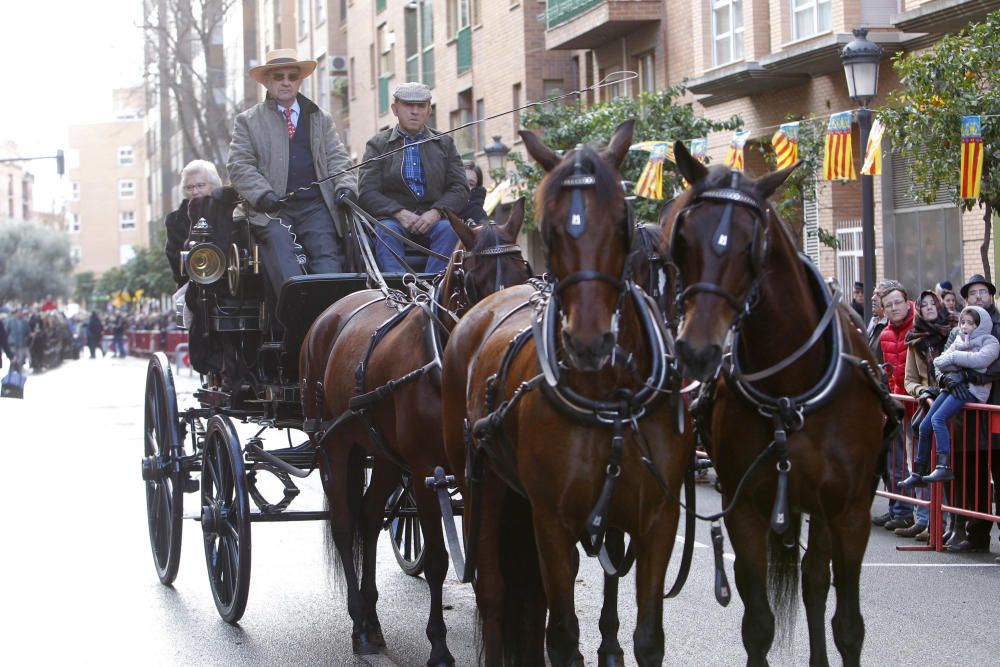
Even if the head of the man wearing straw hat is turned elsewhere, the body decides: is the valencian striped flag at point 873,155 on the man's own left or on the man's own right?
on the man's own left

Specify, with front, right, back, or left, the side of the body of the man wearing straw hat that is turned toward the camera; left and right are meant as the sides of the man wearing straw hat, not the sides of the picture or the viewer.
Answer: front

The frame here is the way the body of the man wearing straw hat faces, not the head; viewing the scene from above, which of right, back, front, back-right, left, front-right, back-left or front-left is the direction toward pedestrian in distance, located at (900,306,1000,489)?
left

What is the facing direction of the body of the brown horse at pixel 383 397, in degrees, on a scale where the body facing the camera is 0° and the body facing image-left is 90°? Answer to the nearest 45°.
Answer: approximately 315°

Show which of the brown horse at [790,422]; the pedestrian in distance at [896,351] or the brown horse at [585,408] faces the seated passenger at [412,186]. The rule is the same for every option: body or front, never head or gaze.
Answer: the pedestrian in distance

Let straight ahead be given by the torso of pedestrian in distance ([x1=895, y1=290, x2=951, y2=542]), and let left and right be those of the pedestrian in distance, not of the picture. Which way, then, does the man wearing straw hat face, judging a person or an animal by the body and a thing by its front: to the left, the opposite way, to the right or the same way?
to the left

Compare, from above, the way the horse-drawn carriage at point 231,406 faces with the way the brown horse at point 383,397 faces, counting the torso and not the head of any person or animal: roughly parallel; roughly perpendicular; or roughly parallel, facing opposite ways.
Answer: roughly parallel

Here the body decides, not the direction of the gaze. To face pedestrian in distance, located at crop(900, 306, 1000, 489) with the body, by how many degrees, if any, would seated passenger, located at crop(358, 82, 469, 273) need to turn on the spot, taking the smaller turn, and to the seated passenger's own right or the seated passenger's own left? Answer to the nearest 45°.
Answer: approximately 90° to the seated passenger's own left

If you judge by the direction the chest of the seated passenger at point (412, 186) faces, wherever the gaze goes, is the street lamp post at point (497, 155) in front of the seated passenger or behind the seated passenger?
behind

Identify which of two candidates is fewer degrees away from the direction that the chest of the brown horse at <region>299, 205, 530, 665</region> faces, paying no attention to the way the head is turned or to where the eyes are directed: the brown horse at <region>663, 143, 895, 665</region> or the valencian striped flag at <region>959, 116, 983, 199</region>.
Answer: the brown horse

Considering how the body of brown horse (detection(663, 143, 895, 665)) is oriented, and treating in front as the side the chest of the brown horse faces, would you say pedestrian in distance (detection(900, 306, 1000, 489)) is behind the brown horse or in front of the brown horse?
behind

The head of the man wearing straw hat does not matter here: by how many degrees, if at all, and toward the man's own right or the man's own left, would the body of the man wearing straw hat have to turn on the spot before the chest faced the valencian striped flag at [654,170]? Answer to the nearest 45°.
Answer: approximately 135° to the man's own left

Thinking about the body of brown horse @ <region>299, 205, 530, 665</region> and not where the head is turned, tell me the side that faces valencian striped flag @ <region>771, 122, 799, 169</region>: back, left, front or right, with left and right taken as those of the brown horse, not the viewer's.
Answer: left

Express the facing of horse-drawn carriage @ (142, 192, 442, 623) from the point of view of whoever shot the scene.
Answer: facing the viewer and to the right of the viewer

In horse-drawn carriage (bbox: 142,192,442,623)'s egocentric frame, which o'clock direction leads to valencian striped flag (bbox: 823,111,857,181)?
The valencian striped flag is roughly at 9 o'clock from the horse-drawn carriage.

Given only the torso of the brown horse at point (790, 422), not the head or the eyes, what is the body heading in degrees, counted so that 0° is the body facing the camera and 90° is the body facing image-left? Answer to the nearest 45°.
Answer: approximately 0°
